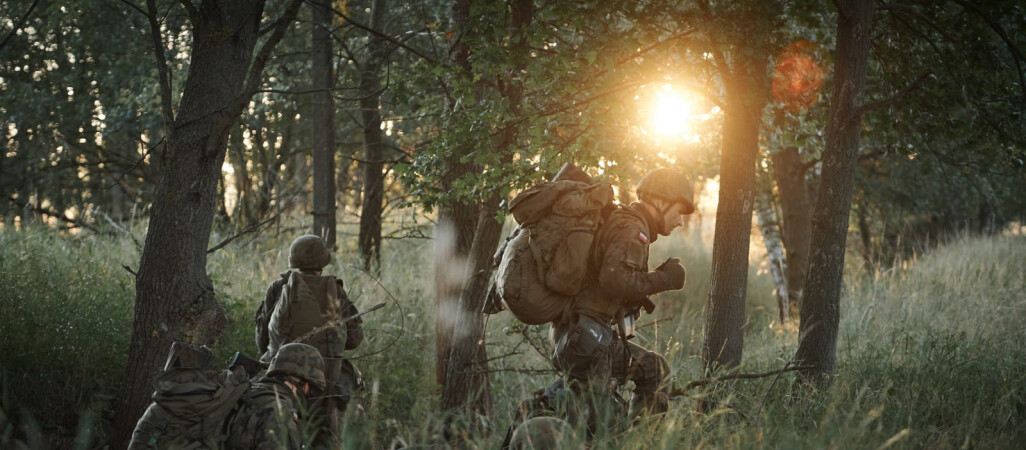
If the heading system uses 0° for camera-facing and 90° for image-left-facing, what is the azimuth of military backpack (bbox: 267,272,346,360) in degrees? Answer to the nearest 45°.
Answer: approximately 0°

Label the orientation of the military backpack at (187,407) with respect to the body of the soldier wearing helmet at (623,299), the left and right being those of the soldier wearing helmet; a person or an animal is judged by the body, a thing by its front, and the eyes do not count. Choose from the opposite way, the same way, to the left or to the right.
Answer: to the right

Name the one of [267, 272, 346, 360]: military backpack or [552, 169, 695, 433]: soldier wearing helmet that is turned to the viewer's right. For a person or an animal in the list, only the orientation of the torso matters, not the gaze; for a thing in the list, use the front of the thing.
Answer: the soldier wearing helmet

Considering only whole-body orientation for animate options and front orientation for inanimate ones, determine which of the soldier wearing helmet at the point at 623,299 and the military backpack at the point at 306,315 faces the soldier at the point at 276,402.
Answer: the military backpack

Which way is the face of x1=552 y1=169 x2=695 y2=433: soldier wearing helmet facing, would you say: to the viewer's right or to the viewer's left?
to the viewer's right

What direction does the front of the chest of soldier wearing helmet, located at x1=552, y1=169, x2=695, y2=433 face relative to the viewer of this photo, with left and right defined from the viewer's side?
facing to the right of the viewer

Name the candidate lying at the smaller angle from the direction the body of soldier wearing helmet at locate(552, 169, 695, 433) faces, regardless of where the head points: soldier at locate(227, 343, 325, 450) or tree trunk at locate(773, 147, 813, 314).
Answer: the tree trunk

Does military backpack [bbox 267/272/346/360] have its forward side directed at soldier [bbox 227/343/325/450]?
yes

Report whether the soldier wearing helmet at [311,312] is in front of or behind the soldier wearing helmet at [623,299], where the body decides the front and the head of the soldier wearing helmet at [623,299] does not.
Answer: behind

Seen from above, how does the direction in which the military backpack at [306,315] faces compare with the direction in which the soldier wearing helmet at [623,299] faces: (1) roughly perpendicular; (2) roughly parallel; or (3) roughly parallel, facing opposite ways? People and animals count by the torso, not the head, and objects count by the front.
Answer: roughly perpendicular

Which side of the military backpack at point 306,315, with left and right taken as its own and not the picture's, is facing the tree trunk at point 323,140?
back

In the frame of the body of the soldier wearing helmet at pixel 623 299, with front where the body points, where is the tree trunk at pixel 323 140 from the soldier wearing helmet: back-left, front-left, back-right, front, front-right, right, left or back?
back-left
